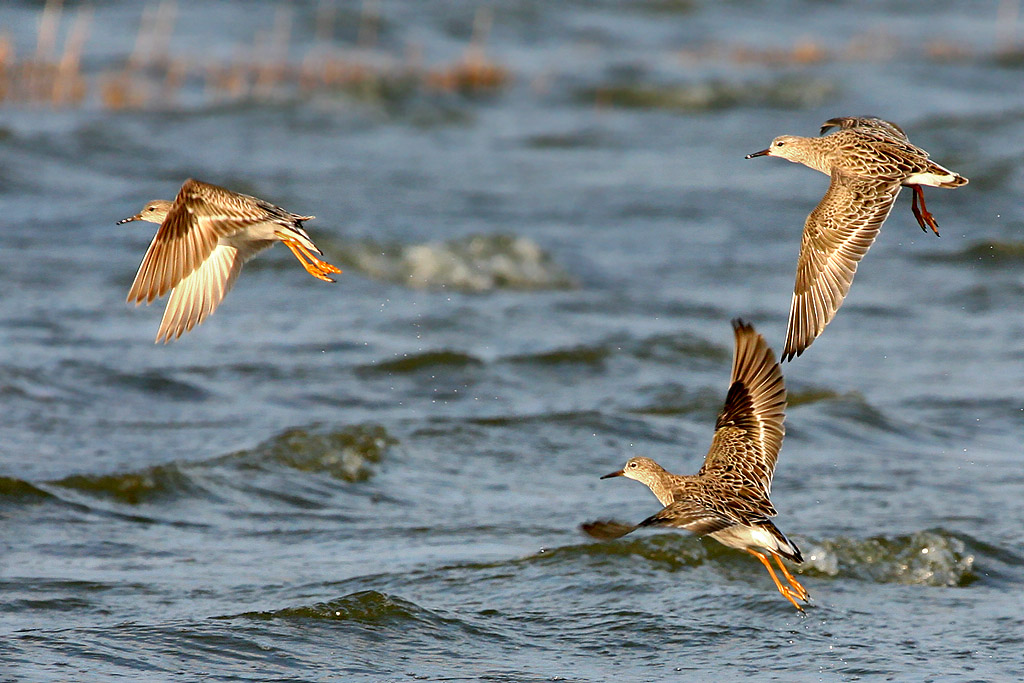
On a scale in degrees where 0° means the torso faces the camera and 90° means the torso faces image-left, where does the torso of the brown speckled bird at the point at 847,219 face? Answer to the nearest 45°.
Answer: approximately 90°

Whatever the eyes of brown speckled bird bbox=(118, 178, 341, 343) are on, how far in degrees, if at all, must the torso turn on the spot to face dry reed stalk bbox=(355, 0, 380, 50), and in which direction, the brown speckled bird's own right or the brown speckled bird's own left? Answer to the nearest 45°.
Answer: approximately 90° to the brown speckled bird's own right

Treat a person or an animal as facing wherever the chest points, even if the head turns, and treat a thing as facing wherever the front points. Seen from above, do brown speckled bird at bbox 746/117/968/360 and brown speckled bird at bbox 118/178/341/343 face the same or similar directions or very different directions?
same or similar directions

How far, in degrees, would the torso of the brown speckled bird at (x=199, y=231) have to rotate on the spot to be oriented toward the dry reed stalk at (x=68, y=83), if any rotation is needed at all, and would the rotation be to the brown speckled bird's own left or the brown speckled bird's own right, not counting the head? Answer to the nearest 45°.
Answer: approximately 90° to the brown speckled bird's own right

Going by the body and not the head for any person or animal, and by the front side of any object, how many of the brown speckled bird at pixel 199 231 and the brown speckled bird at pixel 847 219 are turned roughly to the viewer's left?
2

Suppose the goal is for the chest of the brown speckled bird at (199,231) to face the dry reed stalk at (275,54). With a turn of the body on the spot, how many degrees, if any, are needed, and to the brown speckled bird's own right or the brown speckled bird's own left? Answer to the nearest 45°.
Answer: approximately 90° to the brown speckled bird's own right

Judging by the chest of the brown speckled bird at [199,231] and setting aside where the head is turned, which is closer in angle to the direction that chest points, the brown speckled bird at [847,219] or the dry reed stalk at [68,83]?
the dry reed stalk

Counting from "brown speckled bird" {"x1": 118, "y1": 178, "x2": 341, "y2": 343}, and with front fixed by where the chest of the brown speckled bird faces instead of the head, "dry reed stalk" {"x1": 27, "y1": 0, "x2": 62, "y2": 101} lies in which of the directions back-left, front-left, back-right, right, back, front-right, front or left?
right

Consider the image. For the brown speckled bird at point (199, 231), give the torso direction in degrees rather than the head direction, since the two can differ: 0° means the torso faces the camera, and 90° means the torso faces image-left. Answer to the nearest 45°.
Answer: approximately 90°

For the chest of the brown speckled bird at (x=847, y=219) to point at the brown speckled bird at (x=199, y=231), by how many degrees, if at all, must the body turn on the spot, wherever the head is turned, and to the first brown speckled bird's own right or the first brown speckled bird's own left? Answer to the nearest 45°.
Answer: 0° — it already faces it

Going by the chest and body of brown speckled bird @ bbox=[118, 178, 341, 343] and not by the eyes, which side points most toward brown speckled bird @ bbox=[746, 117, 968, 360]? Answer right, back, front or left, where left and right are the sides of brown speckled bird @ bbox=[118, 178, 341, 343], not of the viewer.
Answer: back

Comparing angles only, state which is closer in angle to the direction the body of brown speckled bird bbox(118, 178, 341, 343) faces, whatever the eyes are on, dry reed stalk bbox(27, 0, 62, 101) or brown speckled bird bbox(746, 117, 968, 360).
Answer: the dry reed stalk
